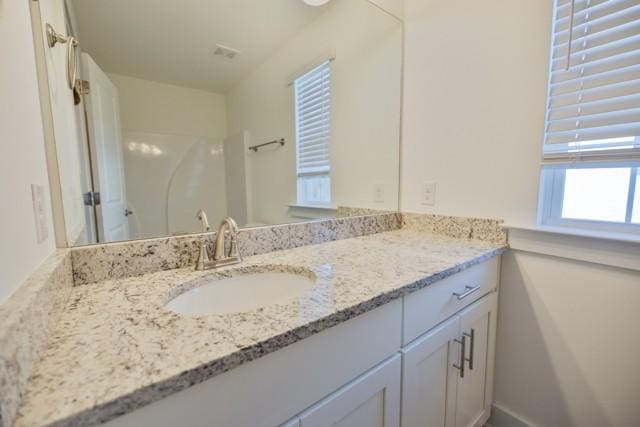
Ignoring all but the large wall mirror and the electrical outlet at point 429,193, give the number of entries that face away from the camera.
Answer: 0

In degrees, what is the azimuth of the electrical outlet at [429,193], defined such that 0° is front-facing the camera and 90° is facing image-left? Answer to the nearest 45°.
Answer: approximately 45°

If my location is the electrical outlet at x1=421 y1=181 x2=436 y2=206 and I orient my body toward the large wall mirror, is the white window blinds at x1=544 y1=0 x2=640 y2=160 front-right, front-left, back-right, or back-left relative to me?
back-left

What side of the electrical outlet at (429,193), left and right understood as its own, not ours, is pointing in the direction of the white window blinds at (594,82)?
left

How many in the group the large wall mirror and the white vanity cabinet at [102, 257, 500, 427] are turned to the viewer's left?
0
